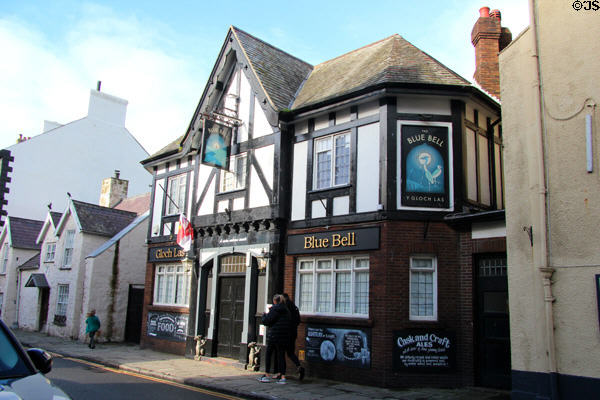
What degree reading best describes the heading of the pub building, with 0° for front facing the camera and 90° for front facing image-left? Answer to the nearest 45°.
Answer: approximately 45°

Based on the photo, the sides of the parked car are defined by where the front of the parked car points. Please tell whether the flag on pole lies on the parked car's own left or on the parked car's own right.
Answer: on the parked car's own left

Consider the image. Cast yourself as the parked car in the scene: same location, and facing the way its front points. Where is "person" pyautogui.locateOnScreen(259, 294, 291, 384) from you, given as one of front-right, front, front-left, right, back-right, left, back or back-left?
left

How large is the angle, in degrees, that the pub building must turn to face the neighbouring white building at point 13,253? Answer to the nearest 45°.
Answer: approximately 90° to its right

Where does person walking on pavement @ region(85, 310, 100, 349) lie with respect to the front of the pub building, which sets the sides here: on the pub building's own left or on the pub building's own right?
on the pub building's own right

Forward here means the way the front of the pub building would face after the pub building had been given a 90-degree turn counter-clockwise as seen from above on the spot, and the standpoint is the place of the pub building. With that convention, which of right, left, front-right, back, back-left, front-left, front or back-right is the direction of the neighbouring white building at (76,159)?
back

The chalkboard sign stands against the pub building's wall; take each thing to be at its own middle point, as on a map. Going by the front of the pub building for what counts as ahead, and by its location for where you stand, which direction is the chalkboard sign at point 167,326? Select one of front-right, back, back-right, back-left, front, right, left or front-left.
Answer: right

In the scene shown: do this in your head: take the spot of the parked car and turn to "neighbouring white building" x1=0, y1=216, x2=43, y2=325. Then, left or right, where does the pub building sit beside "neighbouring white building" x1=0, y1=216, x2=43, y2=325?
right
